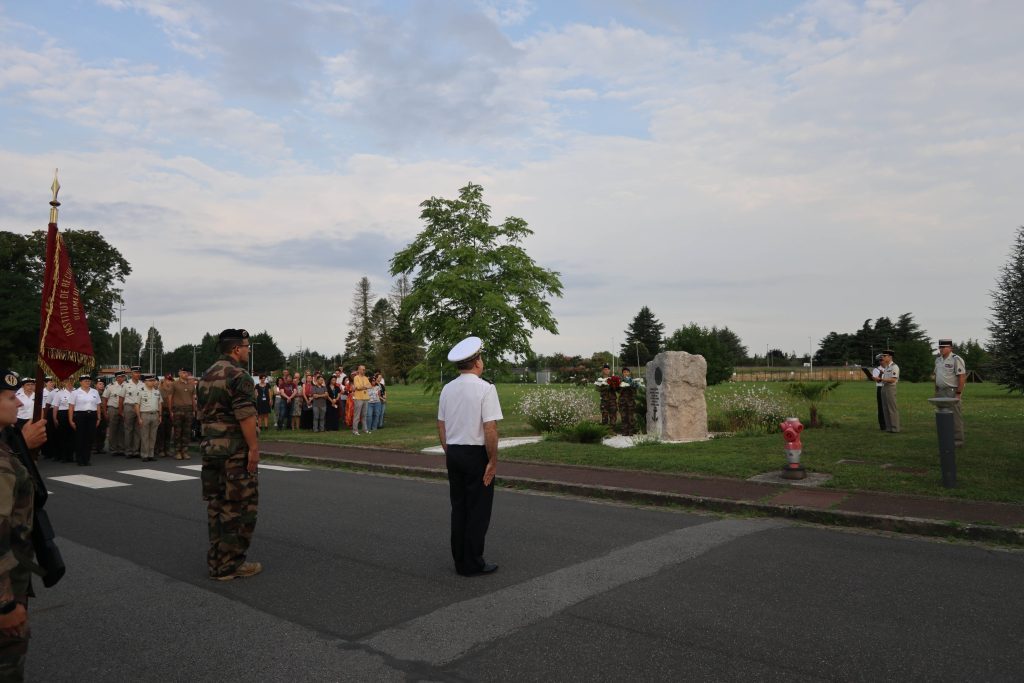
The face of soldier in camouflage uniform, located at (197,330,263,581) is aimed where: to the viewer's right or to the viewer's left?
to the viewer's right

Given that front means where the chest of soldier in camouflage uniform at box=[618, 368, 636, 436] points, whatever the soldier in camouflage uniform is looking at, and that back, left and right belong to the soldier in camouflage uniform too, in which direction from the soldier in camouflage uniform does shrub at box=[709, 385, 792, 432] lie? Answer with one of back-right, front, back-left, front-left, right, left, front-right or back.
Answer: back-left

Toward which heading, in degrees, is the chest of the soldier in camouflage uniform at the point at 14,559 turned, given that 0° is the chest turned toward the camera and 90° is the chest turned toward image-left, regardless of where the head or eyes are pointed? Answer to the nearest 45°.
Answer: approximately 270°

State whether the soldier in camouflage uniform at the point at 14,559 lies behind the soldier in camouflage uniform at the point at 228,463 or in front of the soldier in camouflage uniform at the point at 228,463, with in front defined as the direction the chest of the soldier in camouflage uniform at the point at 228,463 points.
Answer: behind

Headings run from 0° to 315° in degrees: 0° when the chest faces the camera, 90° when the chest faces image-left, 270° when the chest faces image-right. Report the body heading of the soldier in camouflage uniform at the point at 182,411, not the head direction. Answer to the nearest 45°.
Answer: approximately 315°

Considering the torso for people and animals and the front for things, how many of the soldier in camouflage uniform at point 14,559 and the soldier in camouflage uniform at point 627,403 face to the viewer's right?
1

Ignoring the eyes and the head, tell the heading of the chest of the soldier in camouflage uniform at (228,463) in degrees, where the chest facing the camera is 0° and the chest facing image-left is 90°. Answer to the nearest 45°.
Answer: approximately 225°

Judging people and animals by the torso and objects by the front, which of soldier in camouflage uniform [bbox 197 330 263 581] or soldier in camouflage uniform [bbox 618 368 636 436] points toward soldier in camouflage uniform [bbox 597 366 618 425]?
soldier in camouflage uniform [bbox 197 330 263 581]

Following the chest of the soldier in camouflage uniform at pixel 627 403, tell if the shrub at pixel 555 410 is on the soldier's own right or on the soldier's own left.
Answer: on the soldier's own right

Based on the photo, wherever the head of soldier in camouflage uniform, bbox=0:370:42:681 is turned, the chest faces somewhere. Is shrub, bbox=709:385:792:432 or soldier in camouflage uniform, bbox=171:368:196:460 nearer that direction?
the shrub

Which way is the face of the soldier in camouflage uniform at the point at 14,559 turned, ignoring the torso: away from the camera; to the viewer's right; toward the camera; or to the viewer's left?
to the viewer's right

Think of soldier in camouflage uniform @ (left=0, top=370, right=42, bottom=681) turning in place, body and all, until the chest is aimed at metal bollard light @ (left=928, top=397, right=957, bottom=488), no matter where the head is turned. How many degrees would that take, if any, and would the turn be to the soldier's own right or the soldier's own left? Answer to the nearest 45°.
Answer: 0° — they already face it
